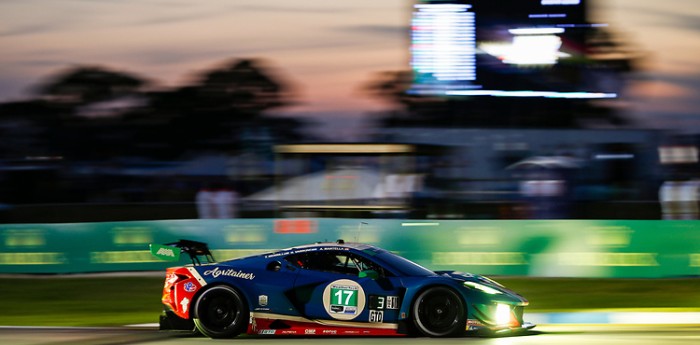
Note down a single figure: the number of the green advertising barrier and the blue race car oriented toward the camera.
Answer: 1

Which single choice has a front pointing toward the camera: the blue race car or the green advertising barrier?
the green advertising barrier

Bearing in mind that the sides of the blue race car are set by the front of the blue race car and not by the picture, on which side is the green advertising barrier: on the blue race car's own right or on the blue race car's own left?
on the blue race car's own left

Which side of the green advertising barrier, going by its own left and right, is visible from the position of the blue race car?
front

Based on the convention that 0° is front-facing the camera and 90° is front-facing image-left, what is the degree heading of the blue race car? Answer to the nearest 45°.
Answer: approximately 270°

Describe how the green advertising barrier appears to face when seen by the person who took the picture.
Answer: facing the viewer

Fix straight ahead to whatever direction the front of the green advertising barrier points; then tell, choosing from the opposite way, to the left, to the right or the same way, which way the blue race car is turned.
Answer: to the left
